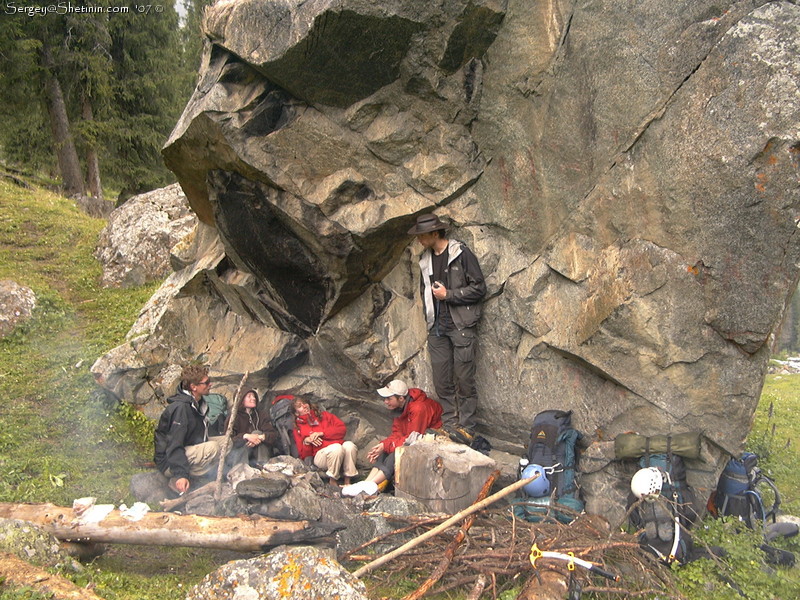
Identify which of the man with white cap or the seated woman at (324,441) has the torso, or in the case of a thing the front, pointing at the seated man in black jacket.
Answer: the man with white cap

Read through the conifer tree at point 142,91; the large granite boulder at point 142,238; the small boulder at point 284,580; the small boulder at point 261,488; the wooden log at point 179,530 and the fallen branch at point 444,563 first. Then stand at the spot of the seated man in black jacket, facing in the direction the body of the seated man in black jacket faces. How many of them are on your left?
2

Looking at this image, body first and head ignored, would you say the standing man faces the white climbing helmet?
no

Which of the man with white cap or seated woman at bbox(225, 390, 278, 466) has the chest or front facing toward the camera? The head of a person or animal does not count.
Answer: the seated woman

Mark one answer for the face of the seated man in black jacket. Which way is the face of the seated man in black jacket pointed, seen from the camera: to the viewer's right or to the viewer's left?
to the viewer's right

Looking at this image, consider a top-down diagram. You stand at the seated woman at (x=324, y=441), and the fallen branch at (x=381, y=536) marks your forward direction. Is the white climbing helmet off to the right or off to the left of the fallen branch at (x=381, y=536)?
left

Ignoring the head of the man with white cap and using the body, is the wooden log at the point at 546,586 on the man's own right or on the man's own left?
on the man's own left

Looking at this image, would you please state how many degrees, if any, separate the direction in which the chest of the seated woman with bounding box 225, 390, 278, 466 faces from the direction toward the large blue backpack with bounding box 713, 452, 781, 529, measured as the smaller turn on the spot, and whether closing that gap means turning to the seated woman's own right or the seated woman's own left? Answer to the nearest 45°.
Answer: approximately 45° to the seated woman's own left

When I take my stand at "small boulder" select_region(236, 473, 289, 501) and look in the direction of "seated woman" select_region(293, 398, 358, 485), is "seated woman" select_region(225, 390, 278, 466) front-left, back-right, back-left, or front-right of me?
front-left

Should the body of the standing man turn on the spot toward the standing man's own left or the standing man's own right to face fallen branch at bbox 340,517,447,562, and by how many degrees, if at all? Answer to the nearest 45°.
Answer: approximately 45° to the standing man's own left

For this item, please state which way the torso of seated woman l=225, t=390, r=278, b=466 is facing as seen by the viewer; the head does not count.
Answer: toward the camera

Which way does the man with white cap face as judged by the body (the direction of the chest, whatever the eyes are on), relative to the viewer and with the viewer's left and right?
facing to the left of the viewer

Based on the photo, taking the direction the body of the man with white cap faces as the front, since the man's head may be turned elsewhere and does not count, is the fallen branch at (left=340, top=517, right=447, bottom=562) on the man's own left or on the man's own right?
on the man's own left
